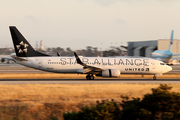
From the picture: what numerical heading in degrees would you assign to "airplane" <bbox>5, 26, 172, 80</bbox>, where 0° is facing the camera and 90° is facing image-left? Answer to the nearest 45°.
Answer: approximately 270°
